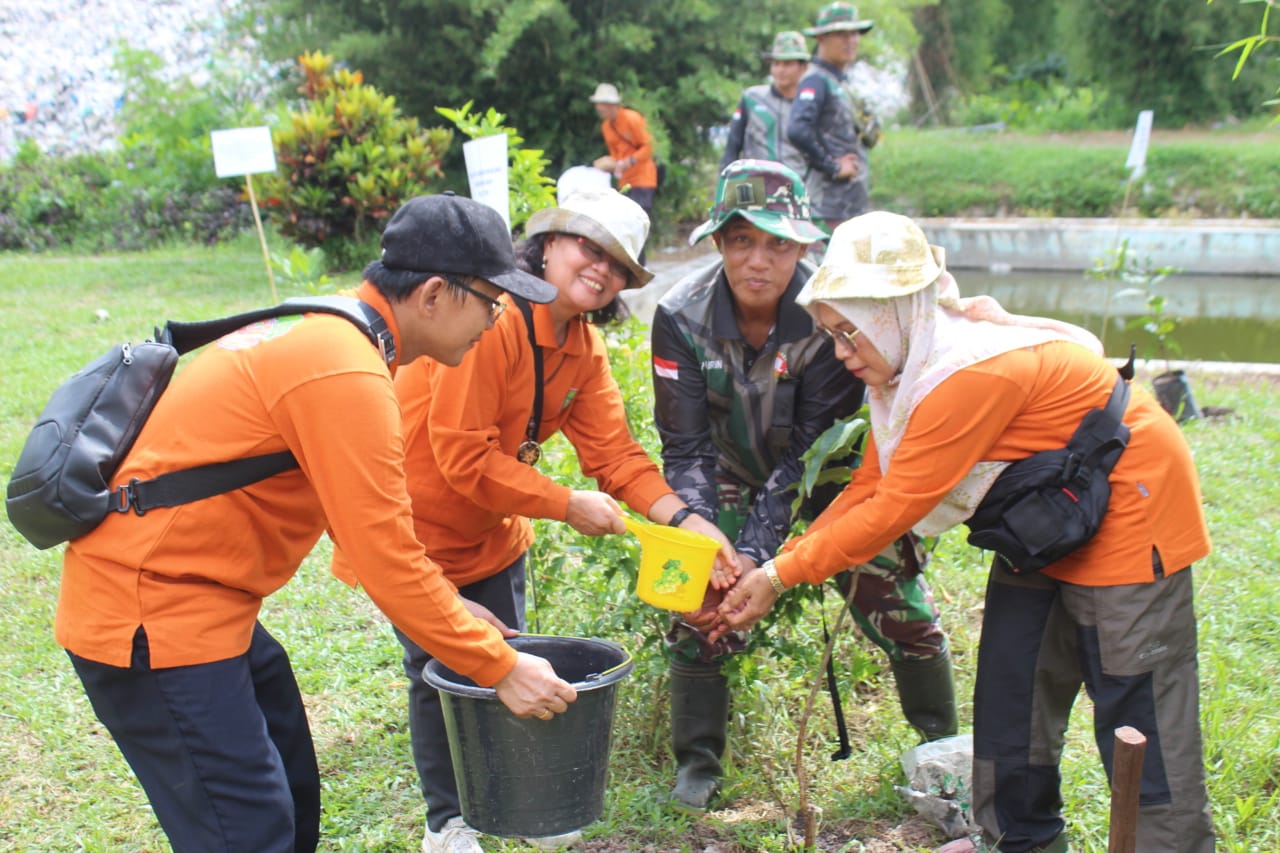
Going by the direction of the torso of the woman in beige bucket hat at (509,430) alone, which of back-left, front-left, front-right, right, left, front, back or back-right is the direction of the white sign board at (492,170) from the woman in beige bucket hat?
back-left

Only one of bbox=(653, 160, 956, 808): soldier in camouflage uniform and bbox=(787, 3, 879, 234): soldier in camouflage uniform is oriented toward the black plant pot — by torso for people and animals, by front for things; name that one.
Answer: bbox=(787, 3, 879, 234): soldier in camouflage uniform

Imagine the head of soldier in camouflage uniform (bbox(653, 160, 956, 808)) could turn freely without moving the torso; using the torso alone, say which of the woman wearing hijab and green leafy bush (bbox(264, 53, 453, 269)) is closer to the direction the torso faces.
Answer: the woman wearing hijab

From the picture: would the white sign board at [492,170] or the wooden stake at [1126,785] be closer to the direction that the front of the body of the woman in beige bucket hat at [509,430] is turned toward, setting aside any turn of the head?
the wooden stake

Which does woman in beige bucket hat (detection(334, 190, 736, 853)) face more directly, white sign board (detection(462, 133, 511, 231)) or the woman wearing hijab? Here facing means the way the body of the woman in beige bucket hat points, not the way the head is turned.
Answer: the woman wearing hijab

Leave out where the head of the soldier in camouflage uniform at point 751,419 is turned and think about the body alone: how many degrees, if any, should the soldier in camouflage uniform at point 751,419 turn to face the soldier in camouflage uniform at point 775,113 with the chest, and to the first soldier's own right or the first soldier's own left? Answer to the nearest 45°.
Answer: approximately 180°

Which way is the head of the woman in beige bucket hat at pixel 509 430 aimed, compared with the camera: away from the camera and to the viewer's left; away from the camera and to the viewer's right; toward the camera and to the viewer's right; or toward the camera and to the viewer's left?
toward the camera and to the viewer's right

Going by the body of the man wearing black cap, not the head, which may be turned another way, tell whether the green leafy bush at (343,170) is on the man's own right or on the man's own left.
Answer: on the man's own left

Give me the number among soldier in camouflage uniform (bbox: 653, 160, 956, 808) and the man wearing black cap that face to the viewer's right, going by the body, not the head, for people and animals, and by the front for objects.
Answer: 1

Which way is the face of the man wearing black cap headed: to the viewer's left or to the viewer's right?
to the viewer's right

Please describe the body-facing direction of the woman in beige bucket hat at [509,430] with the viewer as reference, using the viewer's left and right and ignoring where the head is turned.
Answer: facing the viewer and to the right of the viewer

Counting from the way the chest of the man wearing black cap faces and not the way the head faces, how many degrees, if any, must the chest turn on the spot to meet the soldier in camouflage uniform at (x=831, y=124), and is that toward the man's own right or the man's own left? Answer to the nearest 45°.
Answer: approximately 45° to the man's own left

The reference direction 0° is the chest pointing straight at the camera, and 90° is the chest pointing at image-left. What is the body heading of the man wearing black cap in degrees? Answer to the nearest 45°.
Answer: approximately 270°

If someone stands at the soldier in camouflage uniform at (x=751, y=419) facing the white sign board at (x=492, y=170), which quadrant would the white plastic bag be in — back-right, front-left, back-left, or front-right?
back-right

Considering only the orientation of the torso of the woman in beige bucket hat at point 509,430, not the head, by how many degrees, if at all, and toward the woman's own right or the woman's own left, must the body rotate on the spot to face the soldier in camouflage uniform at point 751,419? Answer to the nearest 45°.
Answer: approximately 45° to the woman's own left
